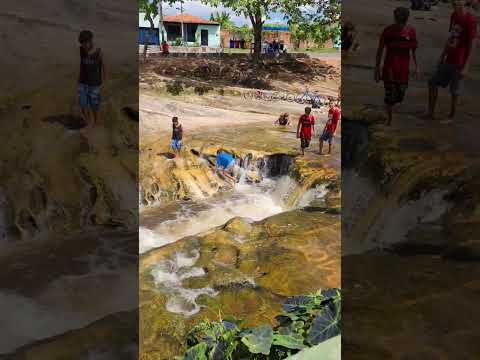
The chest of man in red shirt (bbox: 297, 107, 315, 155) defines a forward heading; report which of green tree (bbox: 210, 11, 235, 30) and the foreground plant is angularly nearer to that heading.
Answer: the foreground plant

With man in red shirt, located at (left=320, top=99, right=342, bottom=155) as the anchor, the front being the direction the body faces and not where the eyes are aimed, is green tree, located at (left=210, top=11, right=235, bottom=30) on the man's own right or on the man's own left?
on the man's own right

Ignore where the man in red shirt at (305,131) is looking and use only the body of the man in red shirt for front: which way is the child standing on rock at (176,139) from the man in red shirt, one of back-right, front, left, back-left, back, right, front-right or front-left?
right

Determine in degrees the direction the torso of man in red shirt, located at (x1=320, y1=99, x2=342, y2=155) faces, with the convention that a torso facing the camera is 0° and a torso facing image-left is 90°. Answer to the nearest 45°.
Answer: approximately 45°
